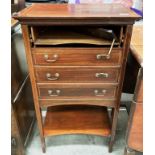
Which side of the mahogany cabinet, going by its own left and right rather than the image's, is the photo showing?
front
